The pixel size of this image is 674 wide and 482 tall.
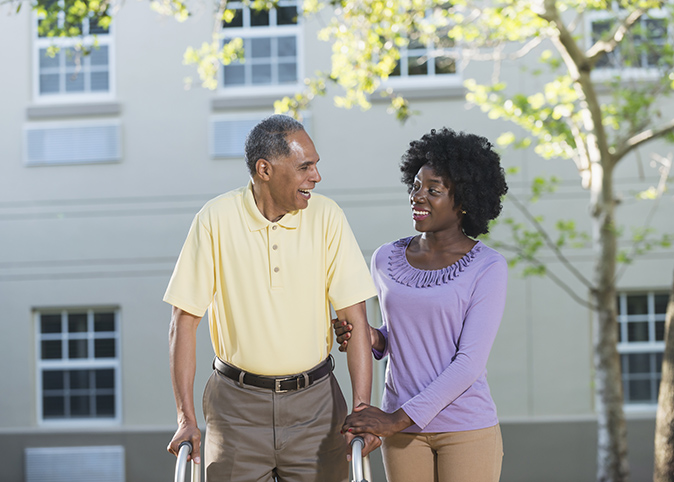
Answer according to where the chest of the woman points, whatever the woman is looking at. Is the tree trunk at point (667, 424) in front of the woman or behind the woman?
behind

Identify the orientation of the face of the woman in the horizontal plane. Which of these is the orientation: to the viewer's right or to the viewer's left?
to the viewer's left

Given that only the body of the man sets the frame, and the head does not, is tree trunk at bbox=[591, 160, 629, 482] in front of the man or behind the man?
behind

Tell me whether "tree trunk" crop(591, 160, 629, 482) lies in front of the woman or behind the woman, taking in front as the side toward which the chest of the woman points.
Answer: behind

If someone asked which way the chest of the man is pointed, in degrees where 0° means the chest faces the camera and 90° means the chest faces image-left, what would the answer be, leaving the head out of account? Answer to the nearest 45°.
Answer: approximately 0°

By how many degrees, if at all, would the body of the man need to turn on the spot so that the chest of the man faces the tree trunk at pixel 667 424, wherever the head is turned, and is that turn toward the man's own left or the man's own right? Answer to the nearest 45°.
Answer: approximately 135° to the man's own left

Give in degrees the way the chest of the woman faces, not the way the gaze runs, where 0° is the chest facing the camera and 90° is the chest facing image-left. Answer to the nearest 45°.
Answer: approximately 45°
